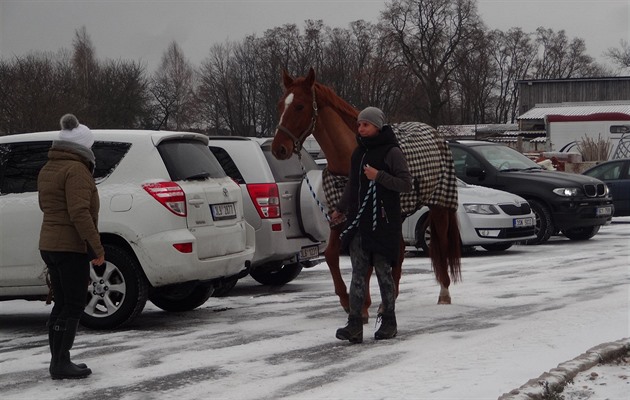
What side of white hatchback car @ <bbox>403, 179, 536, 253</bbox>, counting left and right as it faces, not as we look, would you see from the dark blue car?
left

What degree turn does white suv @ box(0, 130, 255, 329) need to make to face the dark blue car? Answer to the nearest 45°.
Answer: approximately 90° to its right

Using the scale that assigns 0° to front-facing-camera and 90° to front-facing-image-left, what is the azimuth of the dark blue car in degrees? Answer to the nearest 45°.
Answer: approximately 90°

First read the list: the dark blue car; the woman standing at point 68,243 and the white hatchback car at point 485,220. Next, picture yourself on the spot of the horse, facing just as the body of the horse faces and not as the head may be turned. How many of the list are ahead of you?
1

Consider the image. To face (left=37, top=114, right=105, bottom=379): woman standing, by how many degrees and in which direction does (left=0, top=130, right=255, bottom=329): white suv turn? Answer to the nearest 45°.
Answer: approximately 135° to its left

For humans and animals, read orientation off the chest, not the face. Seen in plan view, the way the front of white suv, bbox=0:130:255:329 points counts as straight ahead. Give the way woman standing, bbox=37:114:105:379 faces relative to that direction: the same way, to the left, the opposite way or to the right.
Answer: to the right

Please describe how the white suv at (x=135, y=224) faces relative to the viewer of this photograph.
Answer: facing away from the viewer and to the left of the viewer
